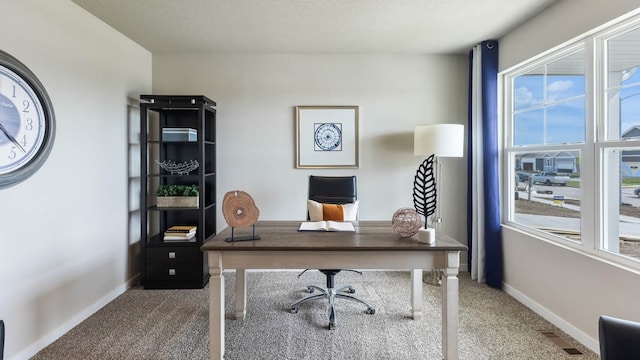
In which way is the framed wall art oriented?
toward the camera

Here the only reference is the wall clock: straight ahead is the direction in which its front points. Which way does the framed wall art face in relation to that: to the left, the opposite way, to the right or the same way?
to the right

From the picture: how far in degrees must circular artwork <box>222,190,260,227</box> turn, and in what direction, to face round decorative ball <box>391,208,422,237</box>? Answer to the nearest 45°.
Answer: approximately 90° to its left

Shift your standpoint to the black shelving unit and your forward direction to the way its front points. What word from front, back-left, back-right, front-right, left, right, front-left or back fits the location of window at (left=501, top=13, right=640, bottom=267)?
front-left

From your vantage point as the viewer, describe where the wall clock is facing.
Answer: facing the viewer and to the right of the viewer

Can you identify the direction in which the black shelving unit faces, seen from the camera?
facing the viewer

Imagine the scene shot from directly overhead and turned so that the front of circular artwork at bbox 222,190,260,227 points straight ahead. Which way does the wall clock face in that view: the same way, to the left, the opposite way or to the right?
to the left

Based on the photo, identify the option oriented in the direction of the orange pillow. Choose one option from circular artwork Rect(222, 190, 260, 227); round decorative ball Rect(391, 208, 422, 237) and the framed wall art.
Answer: the framed wall art

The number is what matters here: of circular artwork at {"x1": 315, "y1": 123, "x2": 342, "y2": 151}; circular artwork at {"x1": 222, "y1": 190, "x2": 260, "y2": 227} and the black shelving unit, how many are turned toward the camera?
3
